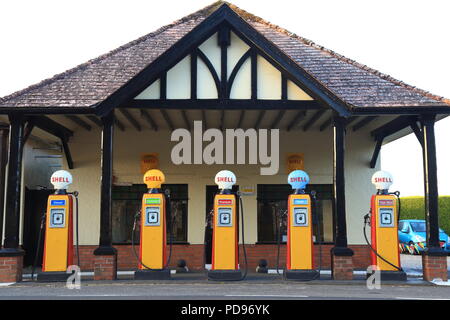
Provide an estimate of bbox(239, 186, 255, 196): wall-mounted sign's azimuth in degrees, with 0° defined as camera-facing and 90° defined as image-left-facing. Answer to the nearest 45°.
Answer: approximately 0°

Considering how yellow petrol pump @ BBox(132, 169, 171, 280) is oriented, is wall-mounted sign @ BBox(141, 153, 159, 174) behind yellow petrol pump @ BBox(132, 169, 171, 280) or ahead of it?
behind

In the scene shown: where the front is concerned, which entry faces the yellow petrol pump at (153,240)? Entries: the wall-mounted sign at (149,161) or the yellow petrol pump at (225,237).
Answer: the wall-mounted sign

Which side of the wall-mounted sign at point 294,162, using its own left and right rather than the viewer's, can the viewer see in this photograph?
front

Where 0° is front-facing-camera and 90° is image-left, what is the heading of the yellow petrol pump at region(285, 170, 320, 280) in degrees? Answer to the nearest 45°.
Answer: approximately 0°

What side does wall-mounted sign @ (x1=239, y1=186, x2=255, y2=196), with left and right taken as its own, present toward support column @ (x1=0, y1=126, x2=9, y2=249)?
right

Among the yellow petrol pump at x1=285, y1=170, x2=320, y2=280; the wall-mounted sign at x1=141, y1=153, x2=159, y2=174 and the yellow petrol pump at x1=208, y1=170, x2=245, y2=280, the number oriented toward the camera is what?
3

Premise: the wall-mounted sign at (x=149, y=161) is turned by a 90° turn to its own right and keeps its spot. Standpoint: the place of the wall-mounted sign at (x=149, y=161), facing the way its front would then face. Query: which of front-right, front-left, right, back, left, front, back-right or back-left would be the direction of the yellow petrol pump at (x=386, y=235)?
back-left

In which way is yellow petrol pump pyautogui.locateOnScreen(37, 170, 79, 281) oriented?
toward the camera

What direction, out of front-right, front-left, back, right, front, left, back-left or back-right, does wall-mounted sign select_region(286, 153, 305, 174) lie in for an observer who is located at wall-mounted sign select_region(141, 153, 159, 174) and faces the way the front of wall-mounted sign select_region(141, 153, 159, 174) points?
left

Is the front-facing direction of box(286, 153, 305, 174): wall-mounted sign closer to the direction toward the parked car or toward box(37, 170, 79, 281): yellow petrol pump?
the yellow petrol pump

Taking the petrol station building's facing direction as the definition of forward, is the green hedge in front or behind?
behind

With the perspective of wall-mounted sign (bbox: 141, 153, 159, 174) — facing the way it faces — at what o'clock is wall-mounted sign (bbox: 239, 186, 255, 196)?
wall-mounted sign (bbox: 239, 186, 255, 196) is roughly at 9 o'clock from wall-mounted sign (bbox: 141, 153, 159, 174).

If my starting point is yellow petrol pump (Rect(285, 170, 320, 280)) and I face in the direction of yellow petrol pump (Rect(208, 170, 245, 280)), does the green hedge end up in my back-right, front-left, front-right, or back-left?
back-right

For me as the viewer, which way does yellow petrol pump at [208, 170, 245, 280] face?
facing the viewer
